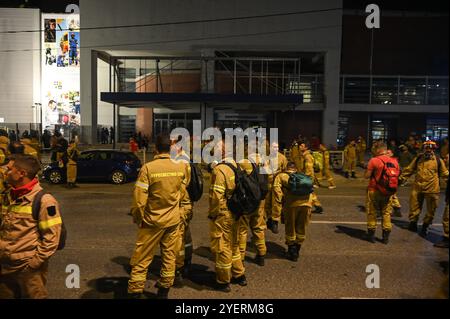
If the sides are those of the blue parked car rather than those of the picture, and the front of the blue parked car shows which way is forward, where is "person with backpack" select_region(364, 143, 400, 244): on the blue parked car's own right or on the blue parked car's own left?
on the blue parked car's own left

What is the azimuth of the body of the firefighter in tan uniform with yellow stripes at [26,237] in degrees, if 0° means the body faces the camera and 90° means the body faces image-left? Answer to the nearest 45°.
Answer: approximately 45°

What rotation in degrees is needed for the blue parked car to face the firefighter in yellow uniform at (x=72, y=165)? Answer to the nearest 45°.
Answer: approximately 45° to its left

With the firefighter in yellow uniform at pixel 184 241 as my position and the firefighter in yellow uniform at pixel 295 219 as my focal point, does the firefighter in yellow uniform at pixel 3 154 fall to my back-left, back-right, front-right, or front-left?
back-left

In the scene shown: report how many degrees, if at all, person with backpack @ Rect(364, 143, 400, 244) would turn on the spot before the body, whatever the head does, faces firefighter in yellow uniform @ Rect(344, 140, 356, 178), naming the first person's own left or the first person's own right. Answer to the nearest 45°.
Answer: approximately 45° to the first person's own right

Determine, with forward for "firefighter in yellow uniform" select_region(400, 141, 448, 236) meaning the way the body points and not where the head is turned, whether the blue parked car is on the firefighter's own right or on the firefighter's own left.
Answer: on the firefighter's own right

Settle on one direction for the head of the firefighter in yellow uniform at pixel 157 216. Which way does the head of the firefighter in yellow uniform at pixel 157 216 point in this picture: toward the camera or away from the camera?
away from the camera

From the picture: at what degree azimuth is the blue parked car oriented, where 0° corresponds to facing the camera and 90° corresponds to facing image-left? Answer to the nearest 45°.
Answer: approximately 90°

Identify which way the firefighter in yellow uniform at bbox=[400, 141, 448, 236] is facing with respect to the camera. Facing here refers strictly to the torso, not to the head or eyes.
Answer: toward the camera

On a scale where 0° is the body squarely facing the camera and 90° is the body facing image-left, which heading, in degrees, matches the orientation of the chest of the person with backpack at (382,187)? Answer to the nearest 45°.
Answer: approximately 135°
